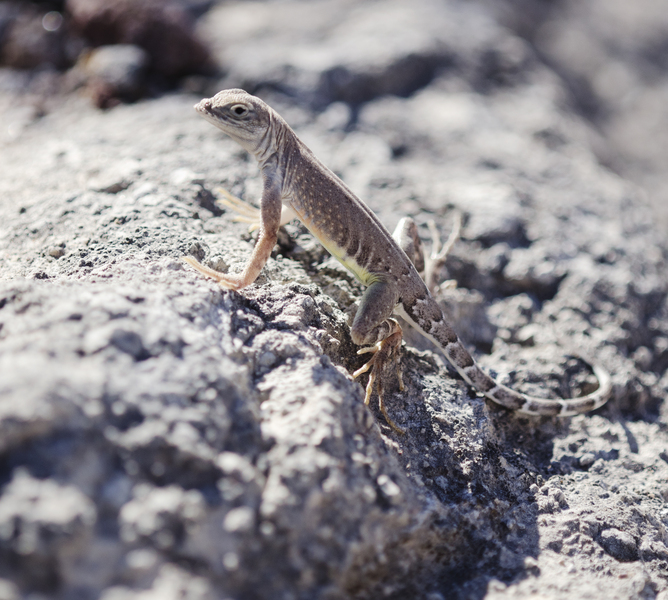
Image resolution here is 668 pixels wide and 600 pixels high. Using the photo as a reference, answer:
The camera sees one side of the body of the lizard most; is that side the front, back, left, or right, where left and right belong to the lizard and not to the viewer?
left
